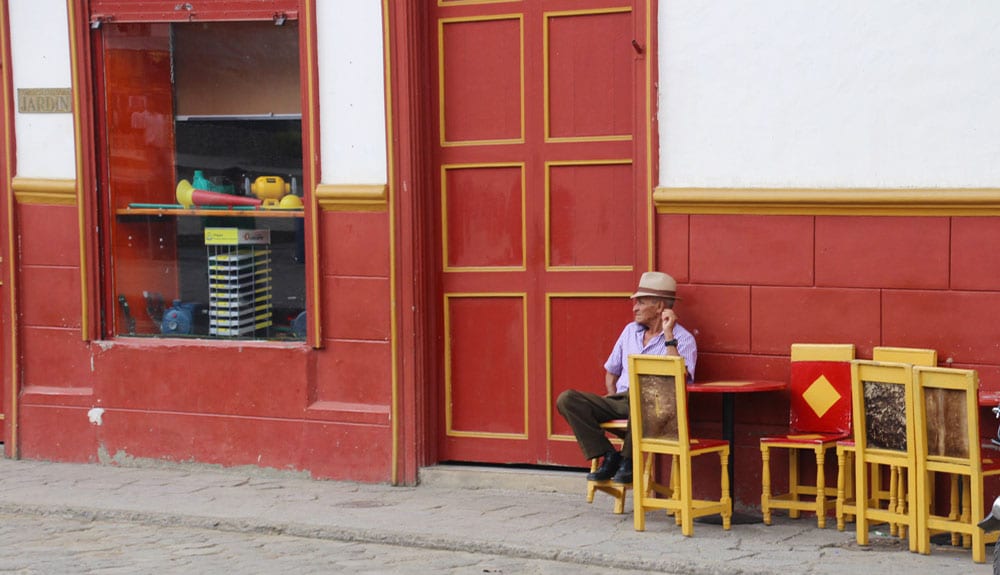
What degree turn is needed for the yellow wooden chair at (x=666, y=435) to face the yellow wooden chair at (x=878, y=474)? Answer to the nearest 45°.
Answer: approximately 45° to its right

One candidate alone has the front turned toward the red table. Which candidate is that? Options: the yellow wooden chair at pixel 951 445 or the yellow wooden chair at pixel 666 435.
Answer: the yellow wooden chair at pixel 666 435

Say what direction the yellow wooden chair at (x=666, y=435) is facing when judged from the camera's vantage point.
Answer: facing away from the viewer and to the right of the viewer

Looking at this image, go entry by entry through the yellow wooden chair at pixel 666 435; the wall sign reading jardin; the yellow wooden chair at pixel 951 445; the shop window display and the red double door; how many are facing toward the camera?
3

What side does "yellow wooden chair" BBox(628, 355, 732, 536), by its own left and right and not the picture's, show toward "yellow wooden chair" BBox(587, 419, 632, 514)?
left

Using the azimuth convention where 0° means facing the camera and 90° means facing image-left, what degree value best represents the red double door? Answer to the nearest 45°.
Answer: approximately 0°

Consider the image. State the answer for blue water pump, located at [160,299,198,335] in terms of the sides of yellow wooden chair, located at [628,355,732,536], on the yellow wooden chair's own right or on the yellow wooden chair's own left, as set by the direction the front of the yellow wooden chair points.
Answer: on the yellow wooden chair's own left
